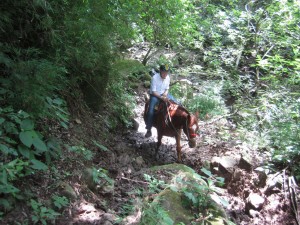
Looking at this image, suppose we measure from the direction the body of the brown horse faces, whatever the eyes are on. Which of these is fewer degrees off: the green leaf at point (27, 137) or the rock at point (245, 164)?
the rock

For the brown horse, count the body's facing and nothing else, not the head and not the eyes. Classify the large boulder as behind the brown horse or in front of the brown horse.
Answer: in front

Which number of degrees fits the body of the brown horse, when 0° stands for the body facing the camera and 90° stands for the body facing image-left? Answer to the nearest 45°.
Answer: approximately 315°

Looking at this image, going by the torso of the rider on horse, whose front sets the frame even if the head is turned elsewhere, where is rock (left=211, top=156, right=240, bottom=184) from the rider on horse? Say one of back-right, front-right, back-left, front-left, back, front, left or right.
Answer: front

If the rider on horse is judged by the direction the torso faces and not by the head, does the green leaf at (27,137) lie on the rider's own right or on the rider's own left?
on the rider's own right

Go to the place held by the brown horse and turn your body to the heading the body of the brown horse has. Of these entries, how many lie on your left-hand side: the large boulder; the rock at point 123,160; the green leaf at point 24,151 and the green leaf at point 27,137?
0

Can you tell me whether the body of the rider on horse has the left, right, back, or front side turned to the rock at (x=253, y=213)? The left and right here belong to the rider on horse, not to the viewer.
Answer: front

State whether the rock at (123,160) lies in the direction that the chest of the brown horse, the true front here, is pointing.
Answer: no

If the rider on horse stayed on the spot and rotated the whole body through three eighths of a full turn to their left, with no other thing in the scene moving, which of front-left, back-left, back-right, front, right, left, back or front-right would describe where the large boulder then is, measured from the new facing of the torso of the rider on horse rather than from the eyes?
back

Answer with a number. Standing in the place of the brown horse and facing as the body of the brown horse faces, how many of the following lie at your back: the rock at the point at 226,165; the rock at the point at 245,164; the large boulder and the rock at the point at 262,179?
0

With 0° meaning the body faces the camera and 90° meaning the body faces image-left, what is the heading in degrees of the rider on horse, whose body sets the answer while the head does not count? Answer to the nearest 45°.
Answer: approximately 315°

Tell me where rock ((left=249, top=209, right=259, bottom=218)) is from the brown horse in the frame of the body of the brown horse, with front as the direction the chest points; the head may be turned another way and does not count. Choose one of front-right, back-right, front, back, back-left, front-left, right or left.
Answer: front

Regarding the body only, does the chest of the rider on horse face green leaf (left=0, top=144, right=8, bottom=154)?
no

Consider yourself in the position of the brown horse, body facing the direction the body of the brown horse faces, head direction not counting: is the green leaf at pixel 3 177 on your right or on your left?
on your right

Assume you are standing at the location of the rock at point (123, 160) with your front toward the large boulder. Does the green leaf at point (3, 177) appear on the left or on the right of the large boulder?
right

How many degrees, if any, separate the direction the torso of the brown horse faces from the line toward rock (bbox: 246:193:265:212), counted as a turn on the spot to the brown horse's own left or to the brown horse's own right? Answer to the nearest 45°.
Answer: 0° — it already faces it
